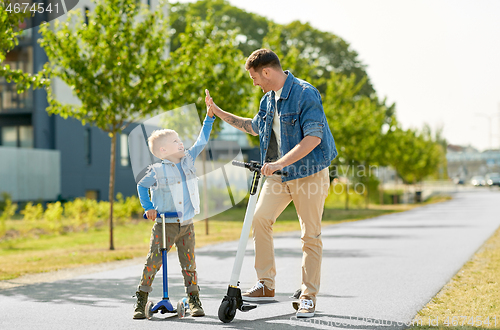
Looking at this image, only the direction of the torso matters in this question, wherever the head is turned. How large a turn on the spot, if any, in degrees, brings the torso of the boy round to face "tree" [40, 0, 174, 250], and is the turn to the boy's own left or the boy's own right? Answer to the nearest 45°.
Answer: approximately 135° to the boy's own left

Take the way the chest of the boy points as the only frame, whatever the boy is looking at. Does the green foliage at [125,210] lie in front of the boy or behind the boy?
behind

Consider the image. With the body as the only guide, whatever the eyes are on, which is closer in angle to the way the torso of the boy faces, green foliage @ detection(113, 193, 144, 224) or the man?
the man

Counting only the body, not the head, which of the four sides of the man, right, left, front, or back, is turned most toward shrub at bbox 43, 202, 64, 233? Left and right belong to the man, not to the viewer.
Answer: right

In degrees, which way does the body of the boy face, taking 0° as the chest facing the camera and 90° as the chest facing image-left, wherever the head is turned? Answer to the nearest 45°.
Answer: approximately 315°

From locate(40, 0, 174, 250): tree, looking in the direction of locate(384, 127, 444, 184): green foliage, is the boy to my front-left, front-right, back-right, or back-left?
back-right

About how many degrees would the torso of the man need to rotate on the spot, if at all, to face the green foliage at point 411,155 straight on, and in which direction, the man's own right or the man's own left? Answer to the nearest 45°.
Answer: approximately 135° to the man's own right

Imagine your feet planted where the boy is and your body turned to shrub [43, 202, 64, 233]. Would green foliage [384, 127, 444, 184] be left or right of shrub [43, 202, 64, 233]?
right

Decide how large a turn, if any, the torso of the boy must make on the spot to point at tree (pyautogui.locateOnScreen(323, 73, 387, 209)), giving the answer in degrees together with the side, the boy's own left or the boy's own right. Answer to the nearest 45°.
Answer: approximately 135° to the boy's own left

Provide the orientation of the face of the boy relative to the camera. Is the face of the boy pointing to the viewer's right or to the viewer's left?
to the viewer's right

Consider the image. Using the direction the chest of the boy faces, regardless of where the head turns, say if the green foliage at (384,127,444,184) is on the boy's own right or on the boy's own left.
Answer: on the boy's own left

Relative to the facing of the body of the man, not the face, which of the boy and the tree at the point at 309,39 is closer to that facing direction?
the boy
